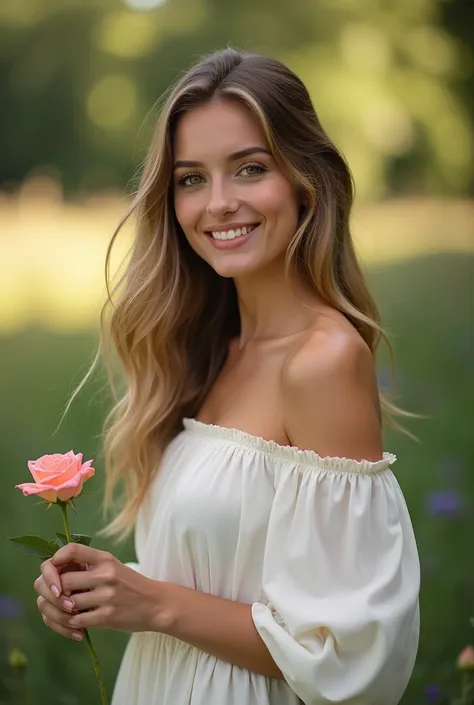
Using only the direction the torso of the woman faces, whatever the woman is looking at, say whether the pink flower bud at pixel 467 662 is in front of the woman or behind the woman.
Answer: behind

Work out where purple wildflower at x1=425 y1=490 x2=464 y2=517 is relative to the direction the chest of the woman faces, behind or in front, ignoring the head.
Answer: behind
